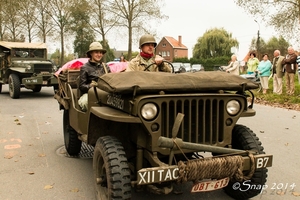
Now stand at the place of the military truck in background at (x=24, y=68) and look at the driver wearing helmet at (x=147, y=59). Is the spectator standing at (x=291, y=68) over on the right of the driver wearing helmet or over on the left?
left

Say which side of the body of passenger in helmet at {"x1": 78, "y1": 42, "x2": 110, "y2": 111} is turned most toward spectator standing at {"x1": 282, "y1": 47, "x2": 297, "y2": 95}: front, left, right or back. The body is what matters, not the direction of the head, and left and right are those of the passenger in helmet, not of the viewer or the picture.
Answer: left

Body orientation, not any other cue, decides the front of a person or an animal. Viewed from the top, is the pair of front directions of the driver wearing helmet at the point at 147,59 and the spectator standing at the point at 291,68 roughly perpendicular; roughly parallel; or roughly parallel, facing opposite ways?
roughly perpendicular

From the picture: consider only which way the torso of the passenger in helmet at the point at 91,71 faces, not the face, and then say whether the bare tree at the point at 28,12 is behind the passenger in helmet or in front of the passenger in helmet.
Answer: behind

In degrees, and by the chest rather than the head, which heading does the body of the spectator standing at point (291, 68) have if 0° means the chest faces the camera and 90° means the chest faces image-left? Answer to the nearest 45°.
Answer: approximately 45°

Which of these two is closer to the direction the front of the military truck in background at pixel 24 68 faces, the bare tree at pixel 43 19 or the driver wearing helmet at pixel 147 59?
the driver wearing helmet

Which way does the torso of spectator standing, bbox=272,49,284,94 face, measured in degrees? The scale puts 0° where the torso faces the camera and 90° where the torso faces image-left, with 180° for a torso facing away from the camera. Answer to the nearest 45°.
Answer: approximately 45°

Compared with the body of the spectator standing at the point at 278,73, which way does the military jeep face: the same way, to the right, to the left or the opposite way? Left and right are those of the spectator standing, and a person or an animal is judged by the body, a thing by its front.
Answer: to the left

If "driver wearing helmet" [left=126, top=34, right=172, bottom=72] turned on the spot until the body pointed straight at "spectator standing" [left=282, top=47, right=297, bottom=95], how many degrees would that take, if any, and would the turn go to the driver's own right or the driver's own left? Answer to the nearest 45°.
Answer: approximately 90° to the driver's own left

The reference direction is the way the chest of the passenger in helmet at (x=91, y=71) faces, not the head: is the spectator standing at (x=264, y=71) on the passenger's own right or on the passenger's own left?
on the passenger's own left

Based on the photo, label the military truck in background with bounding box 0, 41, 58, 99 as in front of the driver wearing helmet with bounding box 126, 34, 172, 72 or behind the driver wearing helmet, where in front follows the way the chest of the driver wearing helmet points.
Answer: behind

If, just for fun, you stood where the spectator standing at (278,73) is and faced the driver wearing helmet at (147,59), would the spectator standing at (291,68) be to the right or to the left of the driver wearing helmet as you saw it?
left

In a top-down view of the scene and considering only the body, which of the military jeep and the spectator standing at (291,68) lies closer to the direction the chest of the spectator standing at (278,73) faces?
the military jeep

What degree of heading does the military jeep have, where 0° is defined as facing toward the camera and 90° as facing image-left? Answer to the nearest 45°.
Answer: approximately 315°

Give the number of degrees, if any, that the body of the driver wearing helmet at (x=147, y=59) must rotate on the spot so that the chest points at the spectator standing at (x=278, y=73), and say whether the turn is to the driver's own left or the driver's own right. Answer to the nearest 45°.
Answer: approximately 90° to the driver's own left

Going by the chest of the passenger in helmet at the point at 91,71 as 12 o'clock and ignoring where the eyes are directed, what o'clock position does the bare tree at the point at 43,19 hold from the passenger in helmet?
The bare tree is roughly at 7 o'clock from the passenger in helmet.
